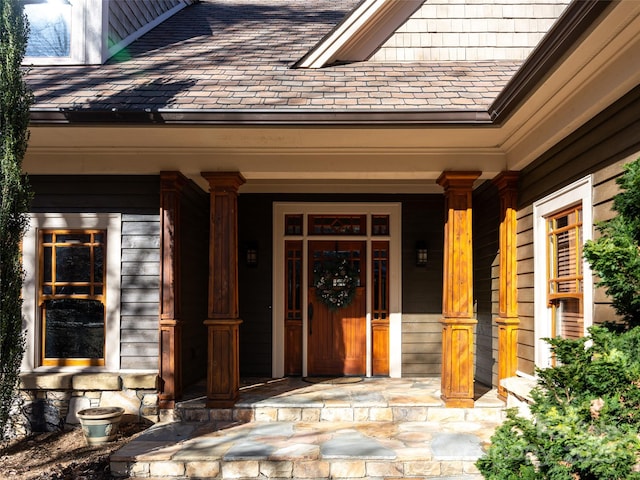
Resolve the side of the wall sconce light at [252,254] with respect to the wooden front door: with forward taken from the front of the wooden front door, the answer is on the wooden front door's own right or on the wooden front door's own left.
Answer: on the wooden front door's own right

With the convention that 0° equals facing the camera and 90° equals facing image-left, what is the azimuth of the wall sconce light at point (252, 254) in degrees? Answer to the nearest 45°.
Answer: approximately 0°

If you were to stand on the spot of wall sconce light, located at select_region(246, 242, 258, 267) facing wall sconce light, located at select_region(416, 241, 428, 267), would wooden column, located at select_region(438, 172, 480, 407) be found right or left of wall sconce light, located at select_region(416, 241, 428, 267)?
right

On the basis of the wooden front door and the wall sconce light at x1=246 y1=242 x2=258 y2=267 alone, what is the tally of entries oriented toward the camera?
2

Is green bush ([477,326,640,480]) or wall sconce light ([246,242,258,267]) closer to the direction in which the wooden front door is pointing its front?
the green bush

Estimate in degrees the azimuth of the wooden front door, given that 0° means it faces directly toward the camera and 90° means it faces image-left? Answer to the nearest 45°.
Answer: approximately 0°

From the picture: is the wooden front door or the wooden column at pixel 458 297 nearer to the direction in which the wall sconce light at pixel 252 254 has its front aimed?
the wooden column

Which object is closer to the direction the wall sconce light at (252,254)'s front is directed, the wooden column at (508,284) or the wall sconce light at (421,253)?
the wooden column

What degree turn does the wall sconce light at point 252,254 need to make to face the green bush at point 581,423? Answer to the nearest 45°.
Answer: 0° — it already faces it

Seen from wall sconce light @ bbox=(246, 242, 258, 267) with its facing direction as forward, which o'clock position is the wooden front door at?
The wooden front door is roughly at 9 o'clock from the wall sconce light.

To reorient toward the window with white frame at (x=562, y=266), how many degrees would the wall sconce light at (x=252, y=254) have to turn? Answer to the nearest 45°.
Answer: approximately 45° to its left

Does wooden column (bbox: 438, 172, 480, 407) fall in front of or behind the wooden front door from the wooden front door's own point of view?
in front
